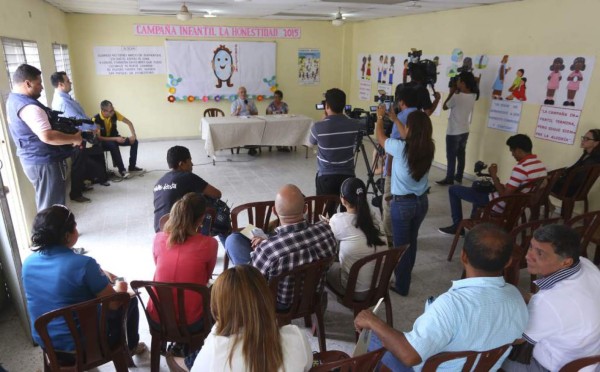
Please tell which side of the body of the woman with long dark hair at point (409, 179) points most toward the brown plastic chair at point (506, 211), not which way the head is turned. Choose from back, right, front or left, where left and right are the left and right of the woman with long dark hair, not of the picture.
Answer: right

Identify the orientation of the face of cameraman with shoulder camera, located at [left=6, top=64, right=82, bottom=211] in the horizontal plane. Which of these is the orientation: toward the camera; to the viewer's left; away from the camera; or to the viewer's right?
to the viewer's right

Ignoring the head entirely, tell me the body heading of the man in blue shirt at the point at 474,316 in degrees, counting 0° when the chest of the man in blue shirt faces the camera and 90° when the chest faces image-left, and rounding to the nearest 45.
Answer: approximately 135°

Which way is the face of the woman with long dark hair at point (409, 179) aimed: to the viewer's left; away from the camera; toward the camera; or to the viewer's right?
away from the camera

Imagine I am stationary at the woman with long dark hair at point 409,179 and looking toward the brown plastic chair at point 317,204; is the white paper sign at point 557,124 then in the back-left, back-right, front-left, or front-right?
back-right

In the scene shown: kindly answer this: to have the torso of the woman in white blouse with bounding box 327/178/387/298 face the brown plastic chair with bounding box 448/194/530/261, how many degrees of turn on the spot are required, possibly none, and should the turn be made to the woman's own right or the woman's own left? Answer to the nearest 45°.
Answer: approximately 90° to the woman's own right

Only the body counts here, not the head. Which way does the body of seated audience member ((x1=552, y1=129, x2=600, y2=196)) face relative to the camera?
to the viewer's left

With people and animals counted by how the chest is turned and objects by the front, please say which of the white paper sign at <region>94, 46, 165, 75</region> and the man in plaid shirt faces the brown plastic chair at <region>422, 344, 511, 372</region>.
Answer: the white paper sign

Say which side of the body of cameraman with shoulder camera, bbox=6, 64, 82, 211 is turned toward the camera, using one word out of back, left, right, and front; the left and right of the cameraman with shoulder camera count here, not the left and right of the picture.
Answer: right

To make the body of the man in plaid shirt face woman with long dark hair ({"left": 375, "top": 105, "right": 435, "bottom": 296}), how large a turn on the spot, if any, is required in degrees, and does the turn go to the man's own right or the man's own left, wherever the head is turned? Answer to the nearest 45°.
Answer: approximately 90° to the man's own right

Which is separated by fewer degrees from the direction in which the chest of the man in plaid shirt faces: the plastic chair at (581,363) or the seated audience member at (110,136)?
the seated audience member

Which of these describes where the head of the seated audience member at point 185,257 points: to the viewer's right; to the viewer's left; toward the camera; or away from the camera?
away from the camera

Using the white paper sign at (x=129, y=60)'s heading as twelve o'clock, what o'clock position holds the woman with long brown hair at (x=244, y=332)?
The woman with long brown hair is roughly at 12 o'clock from the white paper sign.

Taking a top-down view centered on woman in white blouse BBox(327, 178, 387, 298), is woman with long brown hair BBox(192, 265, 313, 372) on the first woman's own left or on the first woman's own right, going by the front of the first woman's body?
on the first woman's own left

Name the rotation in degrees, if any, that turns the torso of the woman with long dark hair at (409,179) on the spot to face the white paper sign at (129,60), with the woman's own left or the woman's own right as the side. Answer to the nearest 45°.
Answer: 0° — they already face it

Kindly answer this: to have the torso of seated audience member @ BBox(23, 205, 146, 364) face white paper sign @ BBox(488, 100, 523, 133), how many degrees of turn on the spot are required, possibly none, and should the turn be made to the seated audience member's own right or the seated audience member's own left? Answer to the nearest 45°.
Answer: approximately 45° to the seated audience member's own right

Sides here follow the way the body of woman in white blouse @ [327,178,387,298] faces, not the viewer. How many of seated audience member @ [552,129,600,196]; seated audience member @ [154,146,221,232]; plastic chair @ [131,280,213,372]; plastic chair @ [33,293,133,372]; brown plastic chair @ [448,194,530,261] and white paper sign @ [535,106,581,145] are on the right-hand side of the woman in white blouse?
3
